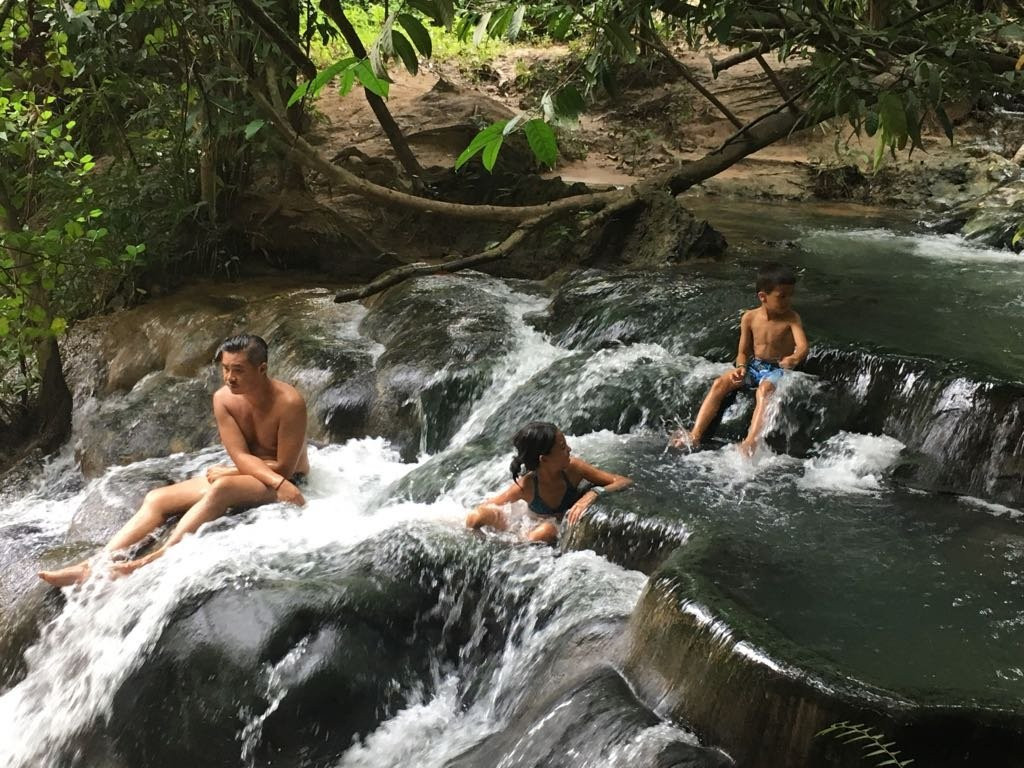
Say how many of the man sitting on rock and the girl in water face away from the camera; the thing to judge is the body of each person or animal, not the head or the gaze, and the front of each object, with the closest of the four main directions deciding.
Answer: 0

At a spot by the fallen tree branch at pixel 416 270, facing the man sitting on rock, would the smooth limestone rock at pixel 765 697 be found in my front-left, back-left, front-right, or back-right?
front-left

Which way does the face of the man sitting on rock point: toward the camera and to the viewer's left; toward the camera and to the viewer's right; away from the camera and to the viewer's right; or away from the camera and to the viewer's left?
toward the camera and to the viewer's left

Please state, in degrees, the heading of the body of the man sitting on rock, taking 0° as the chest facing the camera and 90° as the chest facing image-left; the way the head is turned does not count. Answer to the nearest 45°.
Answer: approximately 45°

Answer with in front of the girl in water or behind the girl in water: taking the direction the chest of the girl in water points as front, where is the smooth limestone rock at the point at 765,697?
in front

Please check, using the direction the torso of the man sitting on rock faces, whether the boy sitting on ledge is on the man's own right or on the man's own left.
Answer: on the man's own left

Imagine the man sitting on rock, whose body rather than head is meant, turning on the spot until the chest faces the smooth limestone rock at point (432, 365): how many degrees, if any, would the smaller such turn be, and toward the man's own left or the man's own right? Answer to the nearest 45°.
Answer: approximately 180°

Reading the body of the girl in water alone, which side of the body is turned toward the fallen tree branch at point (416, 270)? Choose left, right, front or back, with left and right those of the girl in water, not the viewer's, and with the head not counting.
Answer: back

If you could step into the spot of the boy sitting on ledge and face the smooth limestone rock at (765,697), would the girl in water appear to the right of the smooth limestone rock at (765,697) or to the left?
right

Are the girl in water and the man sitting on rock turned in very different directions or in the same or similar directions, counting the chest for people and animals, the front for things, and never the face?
same or similar directions

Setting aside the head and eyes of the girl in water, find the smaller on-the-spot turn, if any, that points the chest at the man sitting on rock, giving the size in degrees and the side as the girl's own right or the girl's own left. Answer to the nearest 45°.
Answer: approximately 90° to the girl's own right
